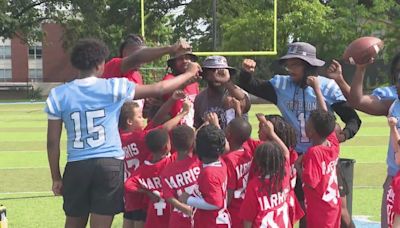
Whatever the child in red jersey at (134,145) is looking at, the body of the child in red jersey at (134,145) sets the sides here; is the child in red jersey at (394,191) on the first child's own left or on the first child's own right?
on the first child's own right

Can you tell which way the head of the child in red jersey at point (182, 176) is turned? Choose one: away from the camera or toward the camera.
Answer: away from the camera

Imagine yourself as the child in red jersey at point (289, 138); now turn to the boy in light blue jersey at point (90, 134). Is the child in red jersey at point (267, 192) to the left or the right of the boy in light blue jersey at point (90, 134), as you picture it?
left

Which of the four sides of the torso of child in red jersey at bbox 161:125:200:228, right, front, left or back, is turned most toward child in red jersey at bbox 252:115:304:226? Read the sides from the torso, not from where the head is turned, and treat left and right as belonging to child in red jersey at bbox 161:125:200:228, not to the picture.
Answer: right

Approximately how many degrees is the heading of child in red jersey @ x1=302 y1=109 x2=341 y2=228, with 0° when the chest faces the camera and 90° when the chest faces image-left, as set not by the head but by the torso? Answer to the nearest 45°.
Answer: approximately 135°

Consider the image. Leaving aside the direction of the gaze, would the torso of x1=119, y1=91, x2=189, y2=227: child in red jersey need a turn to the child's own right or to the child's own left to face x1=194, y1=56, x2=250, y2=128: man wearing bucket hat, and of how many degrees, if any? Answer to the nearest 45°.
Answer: approximately 45° to the child's own right

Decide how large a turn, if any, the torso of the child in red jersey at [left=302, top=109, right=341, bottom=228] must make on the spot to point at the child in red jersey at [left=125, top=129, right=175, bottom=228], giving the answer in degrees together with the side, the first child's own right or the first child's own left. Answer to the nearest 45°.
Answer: approximately 45° to the first child's own left

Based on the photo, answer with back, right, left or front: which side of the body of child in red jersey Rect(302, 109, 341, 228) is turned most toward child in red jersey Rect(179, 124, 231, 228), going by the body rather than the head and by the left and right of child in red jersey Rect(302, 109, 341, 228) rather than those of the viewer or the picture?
left

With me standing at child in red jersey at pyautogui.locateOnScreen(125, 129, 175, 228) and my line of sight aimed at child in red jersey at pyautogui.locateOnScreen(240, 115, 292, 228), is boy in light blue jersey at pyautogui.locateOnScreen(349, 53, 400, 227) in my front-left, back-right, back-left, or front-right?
front-left

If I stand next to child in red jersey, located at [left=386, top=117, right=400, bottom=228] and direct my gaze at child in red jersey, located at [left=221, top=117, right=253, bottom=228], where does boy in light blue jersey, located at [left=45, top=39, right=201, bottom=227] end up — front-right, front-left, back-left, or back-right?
front-left
